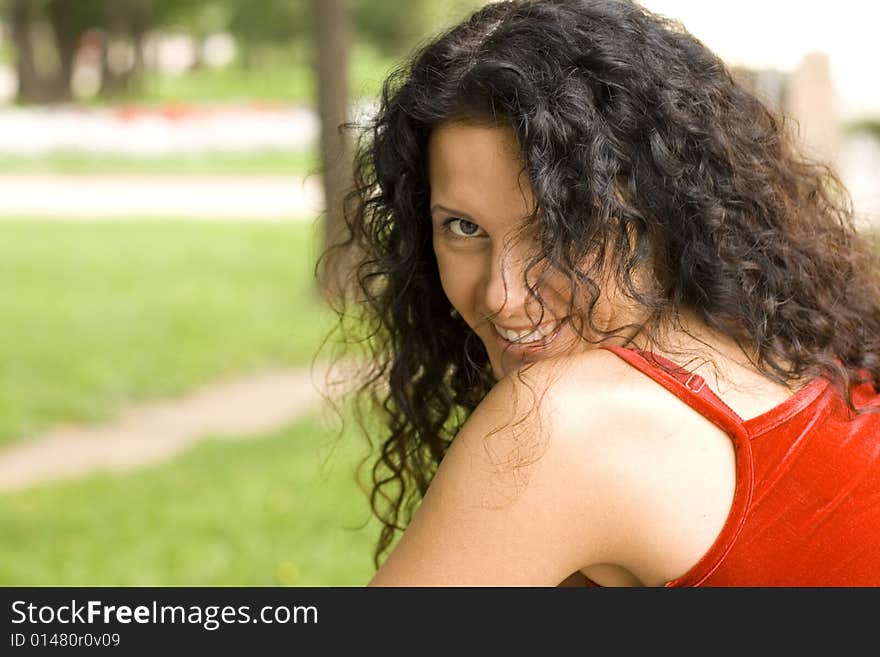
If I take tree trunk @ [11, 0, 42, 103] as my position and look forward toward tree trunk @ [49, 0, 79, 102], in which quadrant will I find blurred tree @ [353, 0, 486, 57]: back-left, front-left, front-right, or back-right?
front-right

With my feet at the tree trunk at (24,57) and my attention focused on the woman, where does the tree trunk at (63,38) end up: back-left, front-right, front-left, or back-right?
back-left

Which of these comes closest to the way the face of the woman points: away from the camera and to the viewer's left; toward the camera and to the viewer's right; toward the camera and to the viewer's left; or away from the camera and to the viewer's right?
toward the camera and to the viewer's left

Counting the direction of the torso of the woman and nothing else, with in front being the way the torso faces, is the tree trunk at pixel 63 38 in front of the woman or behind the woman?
in front

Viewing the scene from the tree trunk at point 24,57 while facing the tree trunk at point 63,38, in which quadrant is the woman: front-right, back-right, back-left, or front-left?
back-right

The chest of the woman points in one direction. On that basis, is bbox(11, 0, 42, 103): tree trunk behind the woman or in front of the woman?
in front
